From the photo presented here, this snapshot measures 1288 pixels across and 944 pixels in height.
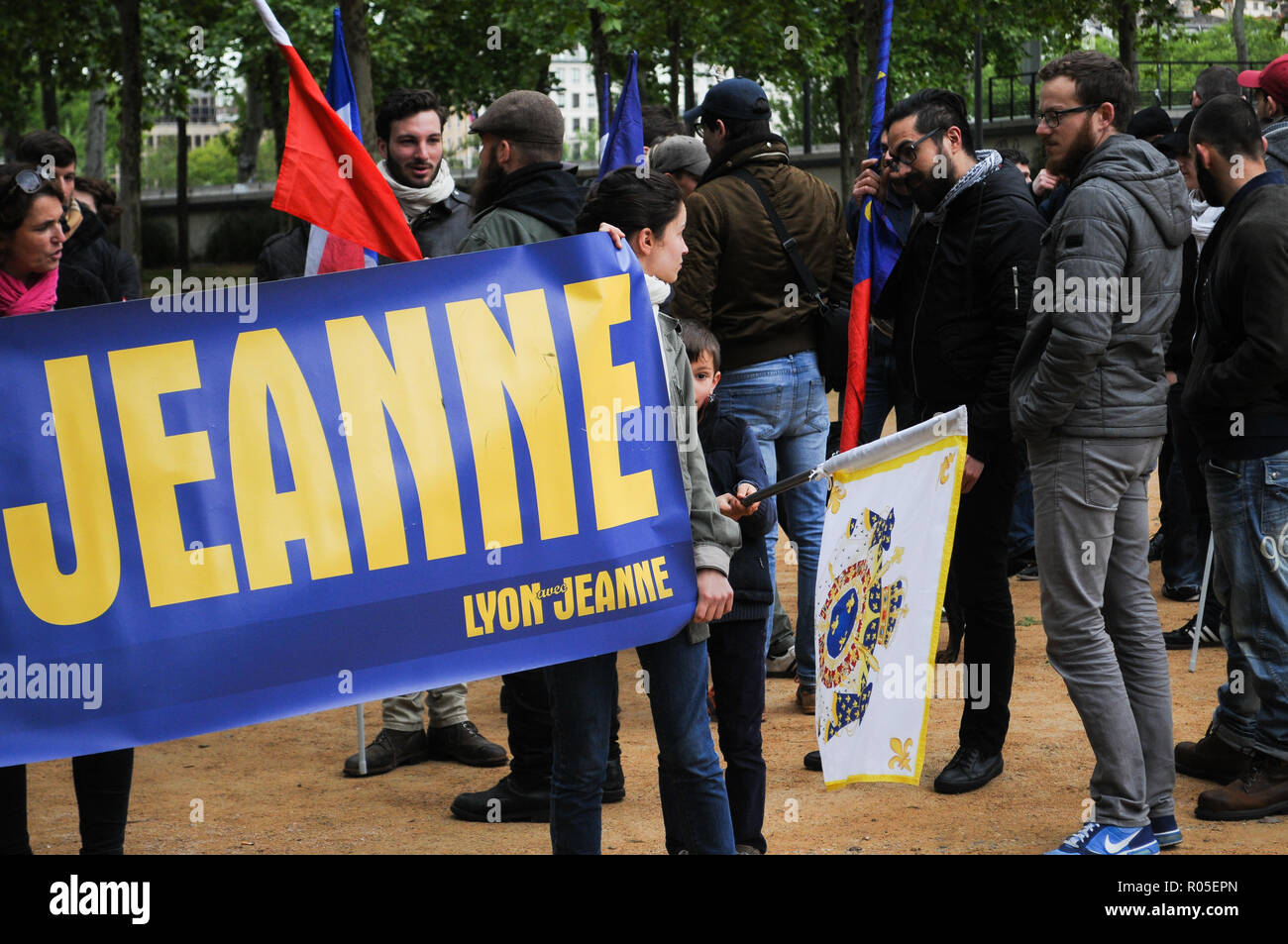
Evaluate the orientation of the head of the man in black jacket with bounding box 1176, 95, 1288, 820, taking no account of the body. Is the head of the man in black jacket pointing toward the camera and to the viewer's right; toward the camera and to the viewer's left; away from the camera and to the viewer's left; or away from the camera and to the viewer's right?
away from the camera and to the viewer's left

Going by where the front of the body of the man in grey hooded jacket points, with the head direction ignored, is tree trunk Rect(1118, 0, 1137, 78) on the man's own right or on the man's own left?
on the man's own right

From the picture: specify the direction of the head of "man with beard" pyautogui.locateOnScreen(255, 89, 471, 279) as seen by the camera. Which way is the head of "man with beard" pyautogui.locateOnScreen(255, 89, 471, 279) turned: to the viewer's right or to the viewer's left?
to the viewer's right

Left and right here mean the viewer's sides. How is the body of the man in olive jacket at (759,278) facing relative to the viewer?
facing away from the viewer and to the left of the viewer

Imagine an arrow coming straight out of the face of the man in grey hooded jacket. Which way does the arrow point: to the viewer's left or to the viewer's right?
to the viewer's left

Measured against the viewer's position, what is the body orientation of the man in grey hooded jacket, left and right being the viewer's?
facing to the left of the viewer
